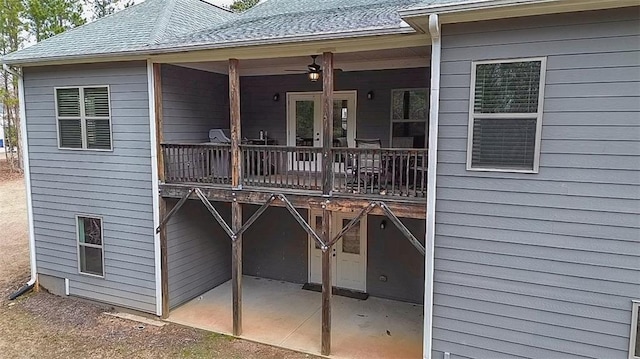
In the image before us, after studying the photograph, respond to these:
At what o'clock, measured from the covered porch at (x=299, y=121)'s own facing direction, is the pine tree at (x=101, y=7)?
The pine tree is roughly at 5 o'clock from the covered porch.

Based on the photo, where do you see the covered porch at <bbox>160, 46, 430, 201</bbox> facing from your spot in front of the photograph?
facing the viewer

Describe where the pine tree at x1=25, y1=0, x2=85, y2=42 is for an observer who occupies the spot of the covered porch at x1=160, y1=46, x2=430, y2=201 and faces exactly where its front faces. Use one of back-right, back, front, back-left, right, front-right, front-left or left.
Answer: back-right
